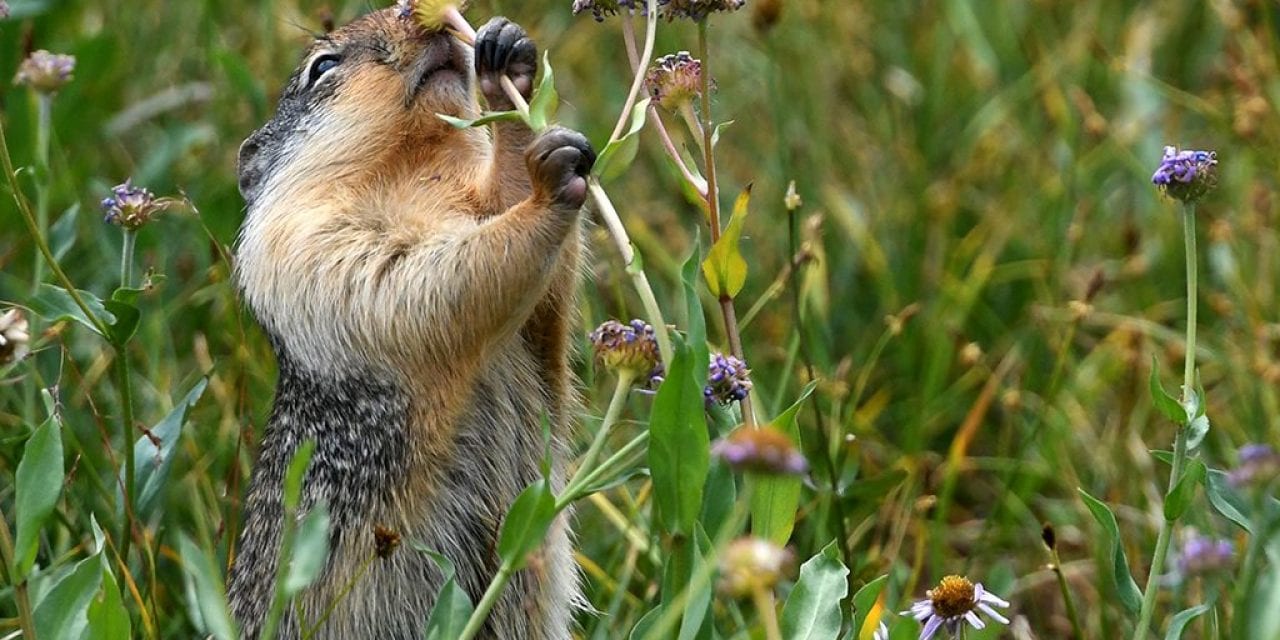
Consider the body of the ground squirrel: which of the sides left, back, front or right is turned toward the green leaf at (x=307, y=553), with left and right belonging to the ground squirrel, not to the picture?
right

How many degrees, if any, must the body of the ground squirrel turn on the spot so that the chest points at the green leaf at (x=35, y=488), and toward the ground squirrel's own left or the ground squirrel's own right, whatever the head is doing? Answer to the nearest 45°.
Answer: approximately 135° to the ground squirrel's own right

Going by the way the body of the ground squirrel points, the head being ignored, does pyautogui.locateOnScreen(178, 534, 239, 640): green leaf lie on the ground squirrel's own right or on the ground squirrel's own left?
on the ground squirrel's own right

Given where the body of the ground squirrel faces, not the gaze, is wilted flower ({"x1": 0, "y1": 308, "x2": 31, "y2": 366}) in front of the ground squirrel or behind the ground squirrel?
behind

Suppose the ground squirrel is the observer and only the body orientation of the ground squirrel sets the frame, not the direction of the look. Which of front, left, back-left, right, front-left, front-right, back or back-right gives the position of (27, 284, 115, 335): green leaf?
back

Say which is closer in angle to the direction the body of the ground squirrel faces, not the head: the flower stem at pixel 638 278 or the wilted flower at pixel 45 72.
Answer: the flower stem

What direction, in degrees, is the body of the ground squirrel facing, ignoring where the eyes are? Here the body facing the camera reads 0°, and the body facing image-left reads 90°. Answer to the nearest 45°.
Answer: approximately 270°
